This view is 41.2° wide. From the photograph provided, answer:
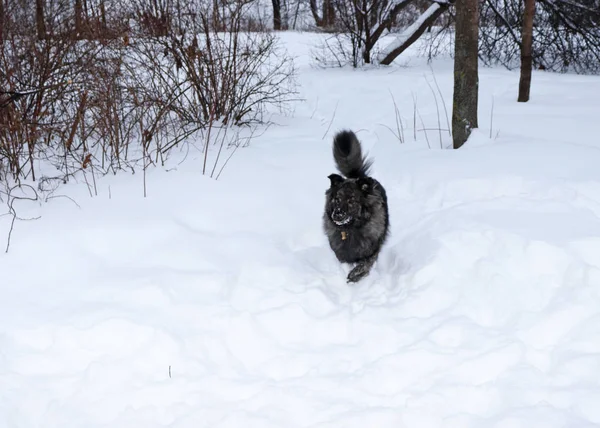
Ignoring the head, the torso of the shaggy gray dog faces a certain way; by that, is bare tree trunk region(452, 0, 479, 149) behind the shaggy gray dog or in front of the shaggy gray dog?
behind

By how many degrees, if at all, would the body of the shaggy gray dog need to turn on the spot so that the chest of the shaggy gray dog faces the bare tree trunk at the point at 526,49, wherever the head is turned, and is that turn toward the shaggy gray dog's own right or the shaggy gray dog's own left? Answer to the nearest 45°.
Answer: approximately 135° to the shaggy gray dog's own left

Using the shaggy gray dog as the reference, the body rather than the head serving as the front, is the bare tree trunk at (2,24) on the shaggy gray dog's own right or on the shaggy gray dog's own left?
on the shaggy gray dog's own right

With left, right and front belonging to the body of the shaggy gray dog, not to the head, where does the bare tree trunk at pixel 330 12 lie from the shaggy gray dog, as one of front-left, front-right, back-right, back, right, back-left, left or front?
back

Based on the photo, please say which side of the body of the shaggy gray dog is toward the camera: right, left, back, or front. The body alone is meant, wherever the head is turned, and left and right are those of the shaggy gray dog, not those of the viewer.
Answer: front

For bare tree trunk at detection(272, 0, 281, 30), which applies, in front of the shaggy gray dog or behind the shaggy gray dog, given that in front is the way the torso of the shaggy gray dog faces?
behind
